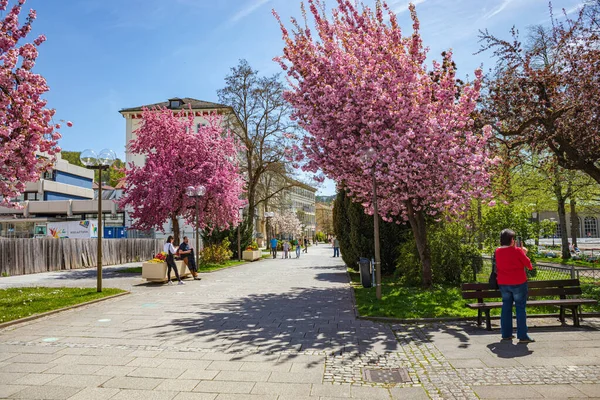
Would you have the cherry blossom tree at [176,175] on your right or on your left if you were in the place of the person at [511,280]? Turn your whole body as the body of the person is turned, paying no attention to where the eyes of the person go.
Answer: on your left

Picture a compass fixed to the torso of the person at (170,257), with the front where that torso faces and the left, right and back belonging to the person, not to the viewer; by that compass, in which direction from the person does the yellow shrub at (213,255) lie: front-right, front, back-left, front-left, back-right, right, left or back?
left

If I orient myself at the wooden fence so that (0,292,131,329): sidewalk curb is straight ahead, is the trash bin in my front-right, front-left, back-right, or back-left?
front-left

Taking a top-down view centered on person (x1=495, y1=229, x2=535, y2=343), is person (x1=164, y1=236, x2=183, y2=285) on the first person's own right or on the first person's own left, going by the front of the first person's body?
on the first person's own left

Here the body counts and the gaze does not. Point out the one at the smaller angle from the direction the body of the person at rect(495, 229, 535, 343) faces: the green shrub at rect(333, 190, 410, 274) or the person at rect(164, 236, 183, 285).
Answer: the green shrub

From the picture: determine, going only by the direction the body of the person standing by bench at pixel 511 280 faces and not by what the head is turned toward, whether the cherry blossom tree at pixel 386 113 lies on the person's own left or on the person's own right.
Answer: on the person's own left

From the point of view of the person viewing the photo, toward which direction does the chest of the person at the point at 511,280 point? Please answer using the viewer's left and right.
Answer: facing away from the viewer and to the right of the viewer

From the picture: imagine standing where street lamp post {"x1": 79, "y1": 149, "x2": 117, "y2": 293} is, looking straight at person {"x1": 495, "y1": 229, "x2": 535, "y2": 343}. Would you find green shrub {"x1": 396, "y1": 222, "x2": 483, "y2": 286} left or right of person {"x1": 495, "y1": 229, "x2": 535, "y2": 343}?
left

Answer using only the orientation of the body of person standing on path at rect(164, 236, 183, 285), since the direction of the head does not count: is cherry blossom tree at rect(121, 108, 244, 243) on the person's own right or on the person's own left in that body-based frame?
on the person's own left
